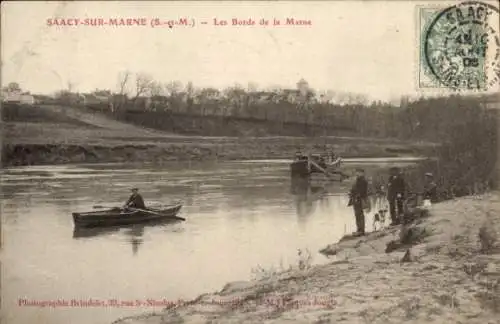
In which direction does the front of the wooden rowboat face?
to the viewer's right
